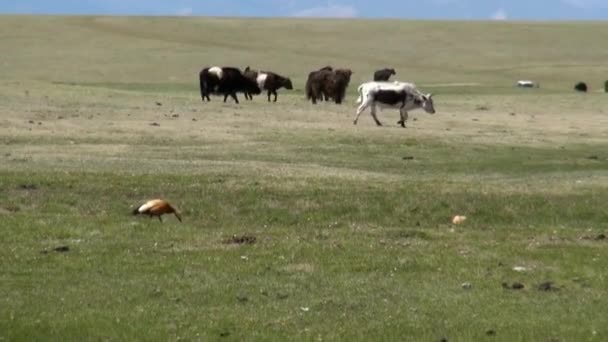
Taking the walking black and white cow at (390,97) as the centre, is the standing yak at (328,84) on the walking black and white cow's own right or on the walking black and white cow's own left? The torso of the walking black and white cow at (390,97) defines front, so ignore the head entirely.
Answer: on the walking black and white cow's own left

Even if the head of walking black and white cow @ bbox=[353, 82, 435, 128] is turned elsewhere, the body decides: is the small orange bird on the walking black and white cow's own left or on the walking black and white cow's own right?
on the walking black and white cow's own right

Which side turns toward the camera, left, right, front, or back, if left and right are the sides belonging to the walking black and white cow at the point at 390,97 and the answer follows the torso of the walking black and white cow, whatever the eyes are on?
right
